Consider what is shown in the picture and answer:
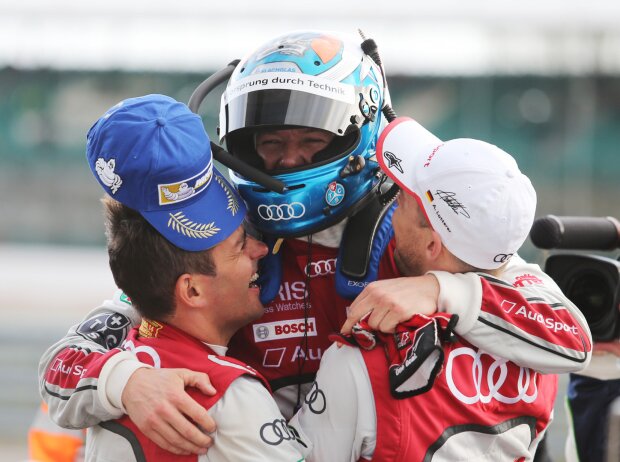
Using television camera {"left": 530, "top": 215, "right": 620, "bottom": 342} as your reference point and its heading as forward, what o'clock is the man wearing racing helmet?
The man wearing racing helmet is roughly at 1 o'clock from the television camera.

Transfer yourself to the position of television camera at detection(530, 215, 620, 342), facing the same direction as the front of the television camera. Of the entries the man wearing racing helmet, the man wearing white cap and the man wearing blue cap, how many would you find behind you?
0

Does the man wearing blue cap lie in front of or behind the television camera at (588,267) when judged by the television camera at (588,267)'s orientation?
in front

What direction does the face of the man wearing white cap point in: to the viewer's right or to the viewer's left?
to the viewer's left

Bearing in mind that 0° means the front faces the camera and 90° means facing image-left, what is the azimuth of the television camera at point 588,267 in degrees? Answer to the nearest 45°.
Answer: approximately 45°

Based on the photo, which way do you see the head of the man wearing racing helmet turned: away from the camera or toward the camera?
toward the camera

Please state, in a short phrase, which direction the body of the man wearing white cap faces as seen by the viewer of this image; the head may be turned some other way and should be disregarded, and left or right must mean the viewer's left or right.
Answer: facing away from the viewer and to the left of the viewer

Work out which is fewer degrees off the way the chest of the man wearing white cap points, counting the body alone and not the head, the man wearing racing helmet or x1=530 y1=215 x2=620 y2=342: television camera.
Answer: the man wearing racing helmet

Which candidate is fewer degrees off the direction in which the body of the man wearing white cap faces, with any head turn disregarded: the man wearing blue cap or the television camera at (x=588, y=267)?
the man wearing blue cap

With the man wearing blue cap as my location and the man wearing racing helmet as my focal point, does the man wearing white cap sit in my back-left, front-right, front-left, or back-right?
front-right

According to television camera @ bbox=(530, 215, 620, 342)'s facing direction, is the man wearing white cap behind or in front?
in front

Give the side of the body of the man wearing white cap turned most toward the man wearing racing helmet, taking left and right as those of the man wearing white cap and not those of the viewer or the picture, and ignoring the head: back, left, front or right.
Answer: front

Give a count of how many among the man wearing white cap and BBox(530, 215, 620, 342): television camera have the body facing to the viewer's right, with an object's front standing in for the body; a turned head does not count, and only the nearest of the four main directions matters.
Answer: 0
